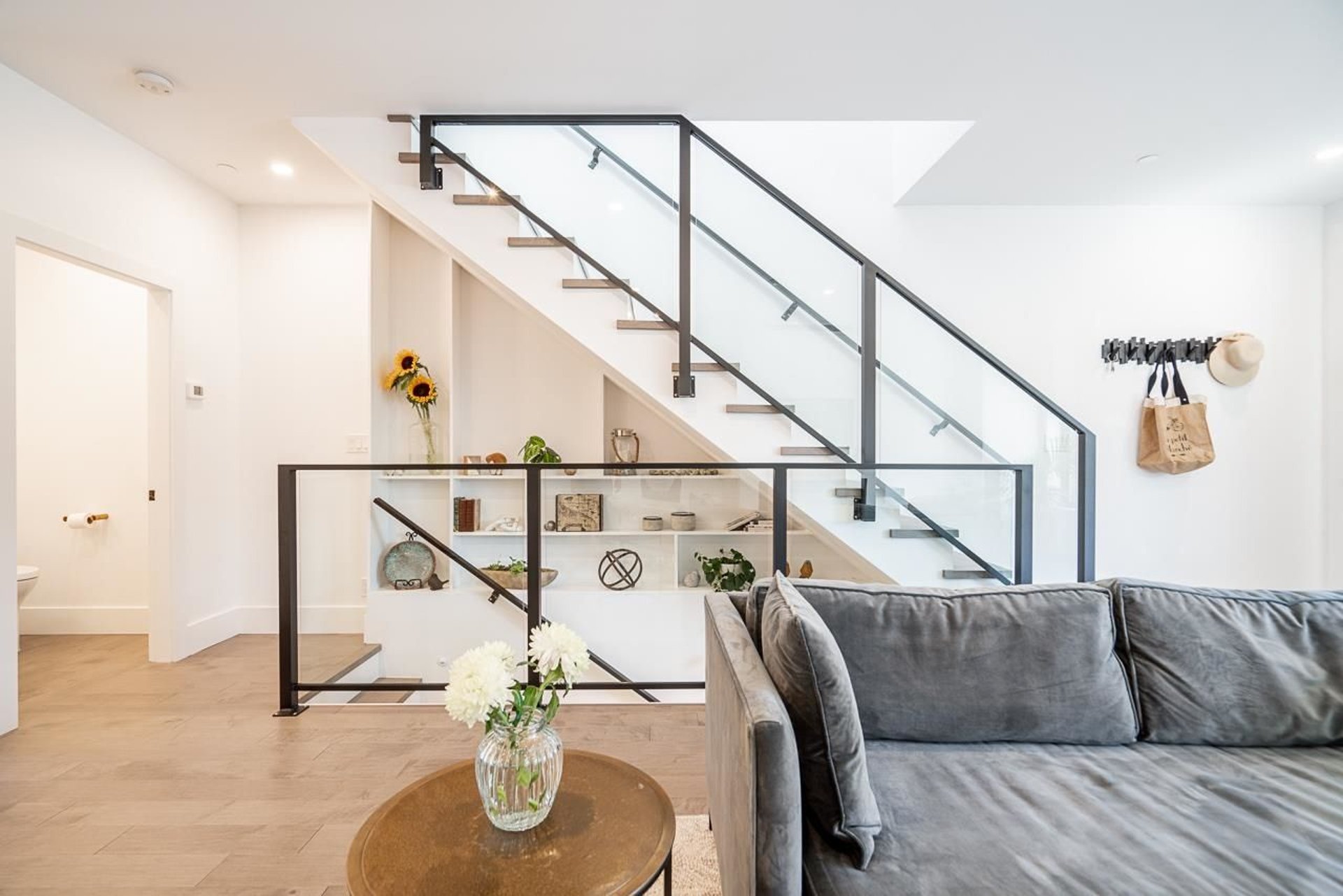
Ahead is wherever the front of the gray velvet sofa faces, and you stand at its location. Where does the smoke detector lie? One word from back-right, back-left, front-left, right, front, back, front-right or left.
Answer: right

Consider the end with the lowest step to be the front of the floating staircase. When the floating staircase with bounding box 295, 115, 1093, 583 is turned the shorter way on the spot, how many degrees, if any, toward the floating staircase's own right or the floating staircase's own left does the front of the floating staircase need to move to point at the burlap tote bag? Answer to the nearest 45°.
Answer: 0° — it already faces it

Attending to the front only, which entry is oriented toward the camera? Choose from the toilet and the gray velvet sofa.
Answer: the gray velvet sofa

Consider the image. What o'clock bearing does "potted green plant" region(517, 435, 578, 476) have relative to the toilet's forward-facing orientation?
The potted green plant is roughly at 1 o'clock from the toilet.

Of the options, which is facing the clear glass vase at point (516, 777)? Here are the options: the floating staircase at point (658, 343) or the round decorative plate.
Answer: the round decorative plate

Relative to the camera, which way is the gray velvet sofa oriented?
toward the camera

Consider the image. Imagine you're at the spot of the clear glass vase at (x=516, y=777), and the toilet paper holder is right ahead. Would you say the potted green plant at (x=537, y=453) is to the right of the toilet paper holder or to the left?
right

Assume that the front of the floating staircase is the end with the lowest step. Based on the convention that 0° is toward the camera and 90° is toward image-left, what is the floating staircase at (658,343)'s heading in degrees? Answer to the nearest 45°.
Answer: approximately 270°

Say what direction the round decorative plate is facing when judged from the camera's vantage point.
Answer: facing the viewer

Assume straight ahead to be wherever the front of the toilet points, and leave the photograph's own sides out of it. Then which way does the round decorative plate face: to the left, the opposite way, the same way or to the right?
to the right

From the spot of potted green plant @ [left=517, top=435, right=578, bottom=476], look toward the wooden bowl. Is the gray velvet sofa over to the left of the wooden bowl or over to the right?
left

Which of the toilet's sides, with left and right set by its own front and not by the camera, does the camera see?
right

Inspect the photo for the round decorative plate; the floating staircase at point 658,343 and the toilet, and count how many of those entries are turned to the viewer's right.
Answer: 2

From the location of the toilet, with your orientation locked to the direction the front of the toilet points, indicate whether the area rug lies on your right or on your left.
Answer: on your right

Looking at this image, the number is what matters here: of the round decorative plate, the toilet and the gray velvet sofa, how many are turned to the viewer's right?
1

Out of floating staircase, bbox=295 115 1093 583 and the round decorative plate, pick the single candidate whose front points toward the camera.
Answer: the round decorative plate
